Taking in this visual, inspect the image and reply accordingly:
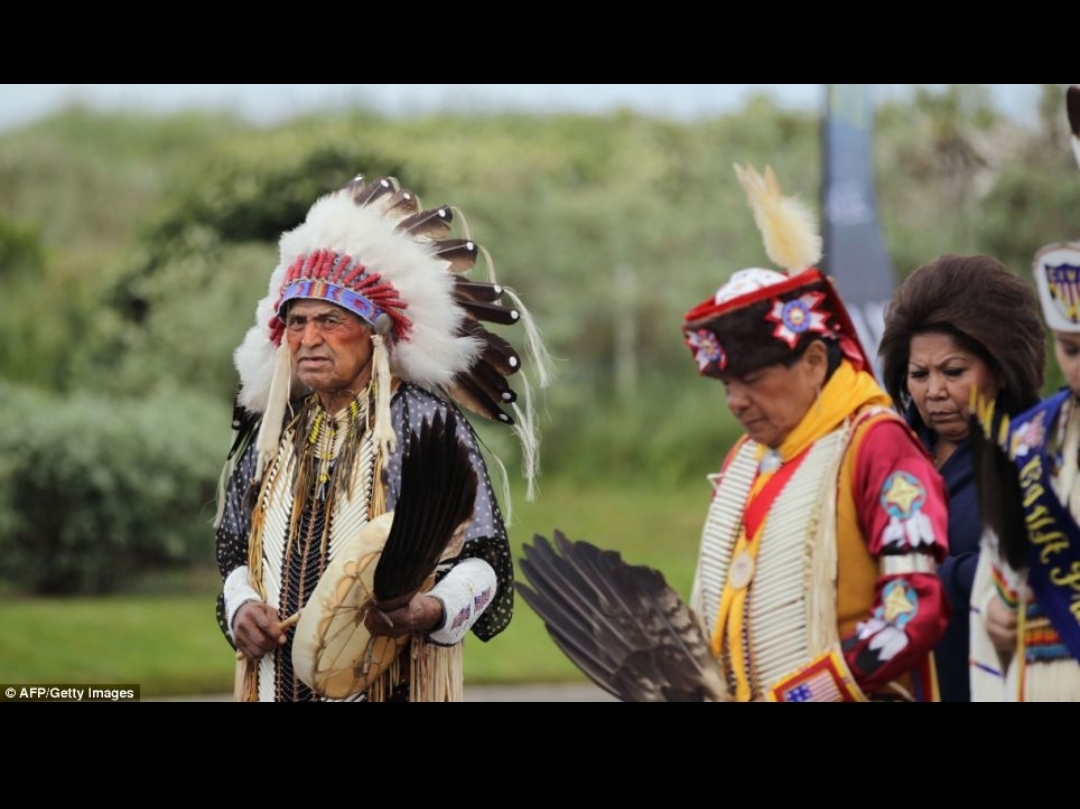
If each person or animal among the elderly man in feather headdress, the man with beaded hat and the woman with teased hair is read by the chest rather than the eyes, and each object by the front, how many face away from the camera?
0

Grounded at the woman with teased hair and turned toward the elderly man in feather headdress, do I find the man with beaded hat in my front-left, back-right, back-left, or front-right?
front-left

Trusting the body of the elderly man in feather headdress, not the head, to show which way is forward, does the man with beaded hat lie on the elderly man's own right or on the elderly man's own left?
on the elderly man's own left

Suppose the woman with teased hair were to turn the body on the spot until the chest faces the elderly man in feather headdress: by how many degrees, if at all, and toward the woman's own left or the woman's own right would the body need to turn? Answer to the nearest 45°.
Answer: approximately 45° to the woman's own right

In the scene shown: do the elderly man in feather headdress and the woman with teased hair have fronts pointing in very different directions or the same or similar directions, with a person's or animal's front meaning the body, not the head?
same or similar directions

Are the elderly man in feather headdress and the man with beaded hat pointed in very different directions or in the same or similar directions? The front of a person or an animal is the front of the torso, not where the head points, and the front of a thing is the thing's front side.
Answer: same or similar directions

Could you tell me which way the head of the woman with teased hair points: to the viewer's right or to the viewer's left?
to the viewer's left

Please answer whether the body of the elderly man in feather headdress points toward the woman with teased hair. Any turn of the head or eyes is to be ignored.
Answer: no

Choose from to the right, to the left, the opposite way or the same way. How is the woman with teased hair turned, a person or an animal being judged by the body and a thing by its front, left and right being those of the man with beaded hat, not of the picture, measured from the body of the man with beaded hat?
the same way

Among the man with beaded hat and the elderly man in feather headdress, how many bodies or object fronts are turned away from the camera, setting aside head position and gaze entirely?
0

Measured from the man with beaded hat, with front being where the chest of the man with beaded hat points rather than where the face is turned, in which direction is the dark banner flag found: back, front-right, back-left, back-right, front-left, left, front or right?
back-right

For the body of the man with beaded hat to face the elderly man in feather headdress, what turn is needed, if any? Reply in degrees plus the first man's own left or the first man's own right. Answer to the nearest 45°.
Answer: approximately 45° to the first man's own right

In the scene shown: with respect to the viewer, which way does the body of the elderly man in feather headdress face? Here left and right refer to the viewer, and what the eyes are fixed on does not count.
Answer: facing the viewer and to the left of the viewer
